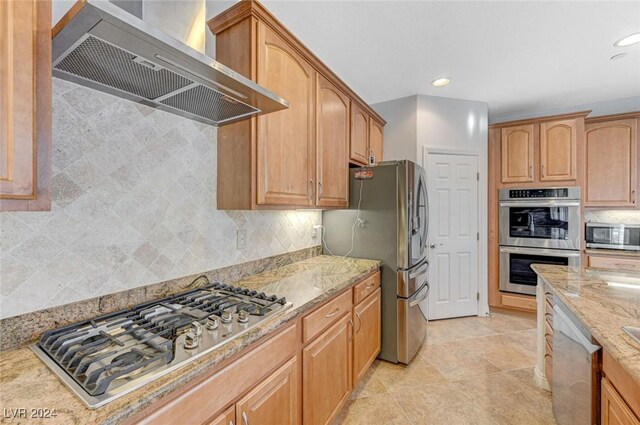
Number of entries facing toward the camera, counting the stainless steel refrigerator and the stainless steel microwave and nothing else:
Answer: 1

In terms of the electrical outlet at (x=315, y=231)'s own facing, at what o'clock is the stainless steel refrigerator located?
The stainless steel refrigerator is roughly at 11 o'clock from the electrical outlet.

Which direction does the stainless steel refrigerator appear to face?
to the viewer's right

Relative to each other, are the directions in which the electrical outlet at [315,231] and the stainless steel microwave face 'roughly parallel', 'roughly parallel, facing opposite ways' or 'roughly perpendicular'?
roughly perpendicular

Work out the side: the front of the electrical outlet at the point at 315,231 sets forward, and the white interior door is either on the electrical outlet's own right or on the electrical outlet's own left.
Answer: on the electrical outlet's own left

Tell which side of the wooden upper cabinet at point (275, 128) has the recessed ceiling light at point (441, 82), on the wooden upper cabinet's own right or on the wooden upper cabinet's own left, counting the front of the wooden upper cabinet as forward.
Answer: on the wooden upper cabinet's own left
